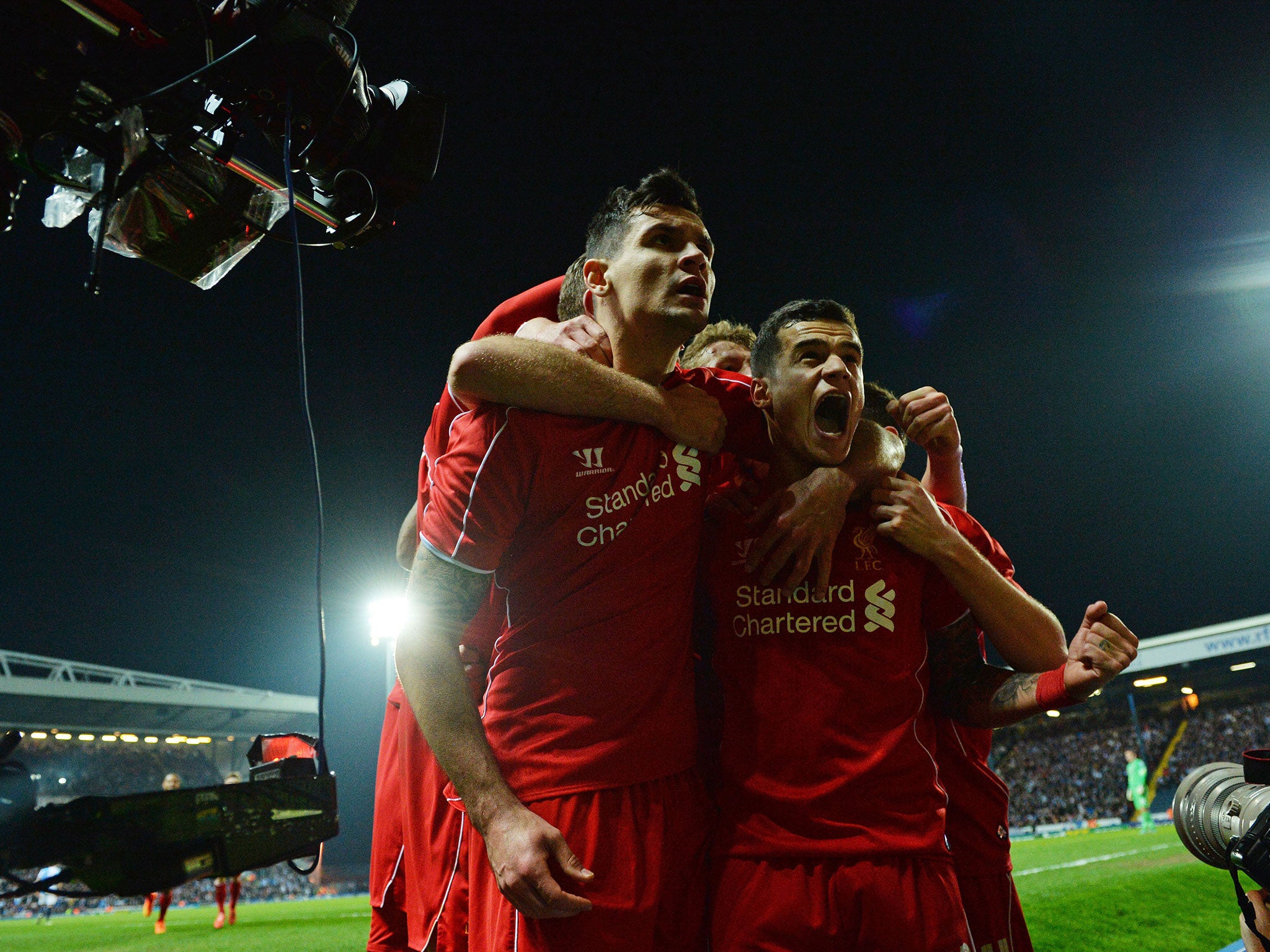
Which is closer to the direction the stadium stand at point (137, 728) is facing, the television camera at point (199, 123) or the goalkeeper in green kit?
the goalkeeper in green kit

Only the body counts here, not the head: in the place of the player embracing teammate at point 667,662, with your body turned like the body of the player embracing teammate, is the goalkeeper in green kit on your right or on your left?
on your left

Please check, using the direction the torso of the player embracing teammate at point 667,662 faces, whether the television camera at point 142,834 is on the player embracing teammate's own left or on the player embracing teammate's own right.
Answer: on the player embracing teammate's own right

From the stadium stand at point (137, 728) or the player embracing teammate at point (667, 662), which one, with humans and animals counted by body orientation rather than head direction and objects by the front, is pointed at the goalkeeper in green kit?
the stadium stand

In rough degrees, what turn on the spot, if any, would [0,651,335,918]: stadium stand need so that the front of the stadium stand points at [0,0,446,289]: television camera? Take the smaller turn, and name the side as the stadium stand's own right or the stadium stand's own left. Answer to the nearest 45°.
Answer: approximately 45° to the stadium stand's own right

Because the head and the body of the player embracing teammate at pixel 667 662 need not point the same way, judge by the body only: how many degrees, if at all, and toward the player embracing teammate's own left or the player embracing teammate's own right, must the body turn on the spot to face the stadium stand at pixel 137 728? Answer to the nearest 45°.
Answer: approximately 180°

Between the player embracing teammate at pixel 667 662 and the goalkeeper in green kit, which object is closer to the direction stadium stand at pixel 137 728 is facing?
the goalkeeper in green kit

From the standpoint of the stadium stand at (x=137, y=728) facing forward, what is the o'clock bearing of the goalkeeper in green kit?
The goalkeeper in green kit is roughly at 12 o'clock from the stadium stand.

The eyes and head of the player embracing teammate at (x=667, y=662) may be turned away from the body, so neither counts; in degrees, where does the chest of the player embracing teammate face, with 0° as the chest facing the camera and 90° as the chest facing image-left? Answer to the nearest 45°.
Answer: approximately 315°

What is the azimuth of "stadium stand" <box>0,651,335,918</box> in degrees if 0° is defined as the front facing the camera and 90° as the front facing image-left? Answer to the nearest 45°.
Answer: approximately 315°
